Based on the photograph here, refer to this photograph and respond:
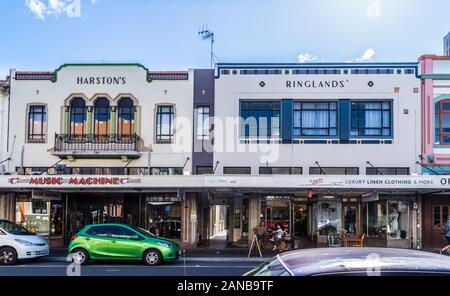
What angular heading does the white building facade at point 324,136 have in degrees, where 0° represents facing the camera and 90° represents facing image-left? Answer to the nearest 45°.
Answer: approximately 0°

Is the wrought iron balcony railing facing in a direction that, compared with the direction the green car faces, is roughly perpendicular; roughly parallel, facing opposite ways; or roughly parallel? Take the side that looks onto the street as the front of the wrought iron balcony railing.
roughly perpendicular

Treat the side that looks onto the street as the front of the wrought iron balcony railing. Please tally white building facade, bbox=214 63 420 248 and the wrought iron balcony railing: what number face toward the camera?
2

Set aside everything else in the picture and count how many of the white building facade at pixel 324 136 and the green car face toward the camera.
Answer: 1

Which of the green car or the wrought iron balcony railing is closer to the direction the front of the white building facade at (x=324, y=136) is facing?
the green car

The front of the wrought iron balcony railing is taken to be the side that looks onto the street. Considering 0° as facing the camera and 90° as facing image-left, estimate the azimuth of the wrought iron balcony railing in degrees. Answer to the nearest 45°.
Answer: approximately 0°

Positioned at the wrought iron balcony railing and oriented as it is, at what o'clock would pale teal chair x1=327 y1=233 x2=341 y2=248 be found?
The pale teal chair is roughly at 10 o'clock from the wrought iron balcony railing.

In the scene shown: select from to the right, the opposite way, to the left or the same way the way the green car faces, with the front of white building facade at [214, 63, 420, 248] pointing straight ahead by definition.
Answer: to the left

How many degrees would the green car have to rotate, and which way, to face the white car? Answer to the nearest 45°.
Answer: approximately 180°

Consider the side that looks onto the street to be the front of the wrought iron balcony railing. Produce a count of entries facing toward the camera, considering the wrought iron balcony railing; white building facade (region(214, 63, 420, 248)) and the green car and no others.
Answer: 2

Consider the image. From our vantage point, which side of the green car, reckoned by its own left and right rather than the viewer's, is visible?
right
